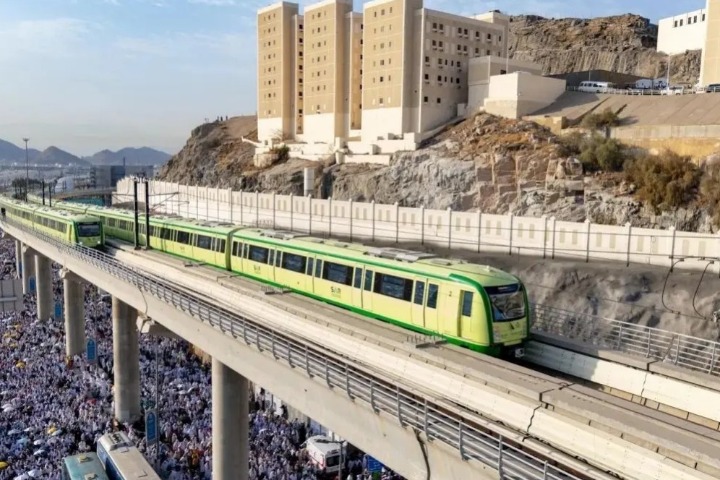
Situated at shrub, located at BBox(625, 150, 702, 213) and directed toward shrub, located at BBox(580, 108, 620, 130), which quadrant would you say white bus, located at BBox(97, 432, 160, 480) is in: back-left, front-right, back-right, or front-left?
back-left

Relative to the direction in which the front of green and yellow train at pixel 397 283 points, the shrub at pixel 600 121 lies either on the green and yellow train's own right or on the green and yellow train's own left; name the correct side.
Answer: on the green and yellow train's own left

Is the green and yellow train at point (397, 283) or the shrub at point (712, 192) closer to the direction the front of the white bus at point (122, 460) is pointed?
the green and yellow train

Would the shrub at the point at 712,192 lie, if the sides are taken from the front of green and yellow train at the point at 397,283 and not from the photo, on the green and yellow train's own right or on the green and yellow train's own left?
on the green and yellow train's own left

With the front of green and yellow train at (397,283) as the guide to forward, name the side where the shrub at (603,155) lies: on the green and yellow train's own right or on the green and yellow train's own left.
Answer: on the green and yellow train's own left

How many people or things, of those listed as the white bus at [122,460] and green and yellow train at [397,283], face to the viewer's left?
0

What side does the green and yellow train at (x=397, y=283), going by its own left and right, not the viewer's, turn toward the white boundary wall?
left

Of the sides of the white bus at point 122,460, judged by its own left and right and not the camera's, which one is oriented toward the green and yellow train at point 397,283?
front
